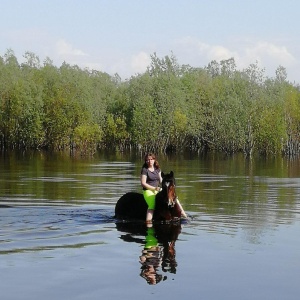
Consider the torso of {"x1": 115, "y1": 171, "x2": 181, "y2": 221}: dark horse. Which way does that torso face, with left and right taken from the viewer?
facing the viewer and to the right of the viewer

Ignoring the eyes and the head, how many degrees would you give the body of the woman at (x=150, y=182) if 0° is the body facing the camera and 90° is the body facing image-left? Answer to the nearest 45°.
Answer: approximately 315°

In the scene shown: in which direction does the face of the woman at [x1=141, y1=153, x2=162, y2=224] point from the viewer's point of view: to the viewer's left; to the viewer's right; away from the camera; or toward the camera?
toward the camera
